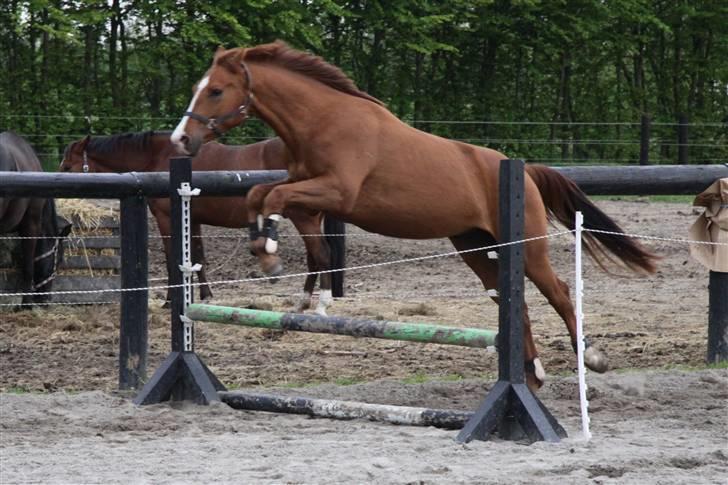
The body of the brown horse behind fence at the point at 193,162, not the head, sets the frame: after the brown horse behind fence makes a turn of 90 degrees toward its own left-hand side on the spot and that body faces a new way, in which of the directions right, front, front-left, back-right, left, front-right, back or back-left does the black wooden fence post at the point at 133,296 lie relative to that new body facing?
front

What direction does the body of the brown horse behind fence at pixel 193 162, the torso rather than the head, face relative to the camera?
to the viewer's left

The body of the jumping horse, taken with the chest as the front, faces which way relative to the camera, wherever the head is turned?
to the viewer's left

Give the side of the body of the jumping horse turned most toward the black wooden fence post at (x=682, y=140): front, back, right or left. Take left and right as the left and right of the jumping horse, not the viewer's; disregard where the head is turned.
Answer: right

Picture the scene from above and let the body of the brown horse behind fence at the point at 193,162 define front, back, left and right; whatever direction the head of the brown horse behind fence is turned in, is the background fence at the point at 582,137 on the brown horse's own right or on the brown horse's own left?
on the brown horse's own right

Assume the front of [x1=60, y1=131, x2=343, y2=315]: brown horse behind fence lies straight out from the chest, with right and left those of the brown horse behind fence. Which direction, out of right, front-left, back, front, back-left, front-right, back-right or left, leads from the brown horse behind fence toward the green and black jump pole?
left
